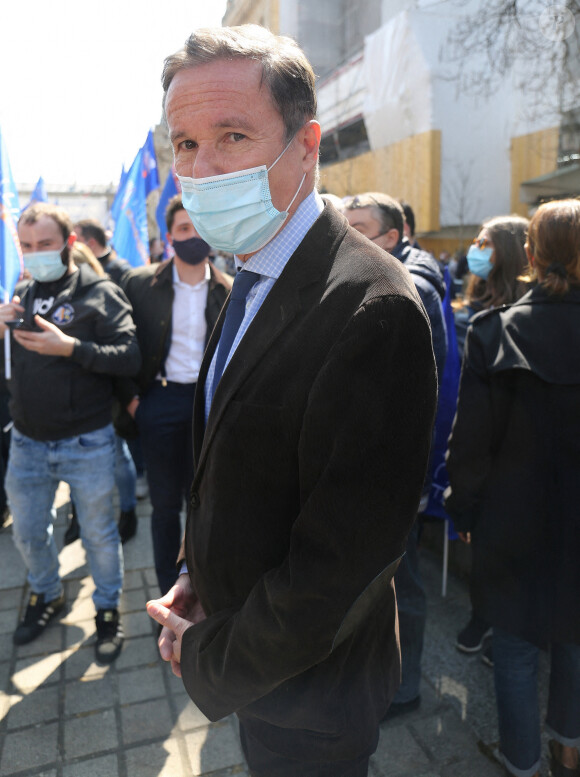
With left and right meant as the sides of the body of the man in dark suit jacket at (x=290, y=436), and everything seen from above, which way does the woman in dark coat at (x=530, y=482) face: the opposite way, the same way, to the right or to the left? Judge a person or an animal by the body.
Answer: the opposite way

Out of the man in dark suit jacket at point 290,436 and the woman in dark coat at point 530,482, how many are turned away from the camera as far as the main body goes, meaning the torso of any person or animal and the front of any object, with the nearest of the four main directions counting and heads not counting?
1

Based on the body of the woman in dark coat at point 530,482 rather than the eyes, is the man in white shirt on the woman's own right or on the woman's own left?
on the woman's own left

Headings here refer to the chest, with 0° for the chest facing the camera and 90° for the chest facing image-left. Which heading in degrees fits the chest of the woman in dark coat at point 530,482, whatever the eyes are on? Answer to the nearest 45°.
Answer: approximately 180°

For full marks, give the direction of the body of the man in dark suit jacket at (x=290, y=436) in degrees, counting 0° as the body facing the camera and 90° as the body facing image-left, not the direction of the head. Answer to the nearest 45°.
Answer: approximately 45°

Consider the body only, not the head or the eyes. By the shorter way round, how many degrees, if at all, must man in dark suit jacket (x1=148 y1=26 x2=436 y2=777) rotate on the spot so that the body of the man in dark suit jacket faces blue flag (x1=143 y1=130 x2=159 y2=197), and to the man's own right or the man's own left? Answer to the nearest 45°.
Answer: approximately 135° to the man's own right

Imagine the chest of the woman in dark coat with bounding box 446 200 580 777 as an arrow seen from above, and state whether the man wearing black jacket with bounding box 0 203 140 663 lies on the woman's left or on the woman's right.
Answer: on the woman's left

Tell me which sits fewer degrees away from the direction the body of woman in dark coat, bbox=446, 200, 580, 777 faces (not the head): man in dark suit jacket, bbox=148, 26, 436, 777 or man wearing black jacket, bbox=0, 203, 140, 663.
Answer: the man wearing black jacket

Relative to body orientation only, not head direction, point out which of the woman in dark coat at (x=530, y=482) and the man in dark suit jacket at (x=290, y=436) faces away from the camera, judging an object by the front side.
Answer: the woman in dark coat

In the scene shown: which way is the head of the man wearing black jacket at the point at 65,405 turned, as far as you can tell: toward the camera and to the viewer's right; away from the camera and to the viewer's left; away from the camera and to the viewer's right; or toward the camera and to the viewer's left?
toward the camera and to the viewer's left

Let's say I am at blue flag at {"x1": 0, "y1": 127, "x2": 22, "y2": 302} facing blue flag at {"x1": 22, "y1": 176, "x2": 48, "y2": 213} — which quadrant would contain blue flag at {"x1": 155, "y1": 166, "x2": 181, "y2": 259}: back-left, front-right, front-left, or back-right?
front-right

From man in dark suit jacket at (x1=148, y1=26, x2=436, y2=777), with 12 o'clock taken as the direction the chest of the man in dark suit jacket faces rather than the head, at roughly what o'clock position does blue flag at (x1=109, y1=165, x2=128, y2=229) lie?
The blue flag is roughly at 4 o'clock from the man in dark suit jacket.

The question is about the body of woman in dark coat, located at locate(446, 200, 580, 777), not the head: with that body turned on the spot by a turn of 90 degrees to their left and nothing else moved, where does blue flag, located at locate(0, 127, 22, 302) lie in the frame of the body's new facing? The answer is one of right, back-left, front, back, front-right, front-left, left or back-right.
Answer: front

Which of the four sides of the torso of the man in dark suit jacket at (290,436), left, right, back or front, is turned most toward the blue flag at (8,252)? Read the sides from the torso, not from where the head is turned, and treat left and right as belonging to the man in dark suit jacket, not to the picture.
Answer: right
